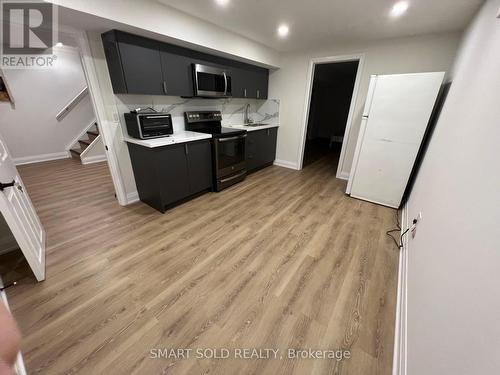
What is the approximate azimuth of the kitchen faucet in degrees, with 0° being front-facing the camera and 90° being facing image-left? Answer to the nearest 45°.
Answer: approximately 315°

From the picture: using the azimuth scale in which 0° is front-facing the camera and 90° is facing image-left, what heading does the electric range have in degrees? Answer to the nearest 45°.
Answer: approximately 315°

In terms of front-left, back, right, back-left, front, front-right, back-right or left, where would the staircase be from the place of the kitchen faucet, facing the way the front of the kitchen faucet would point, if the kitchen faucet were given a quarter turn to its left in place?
back-left

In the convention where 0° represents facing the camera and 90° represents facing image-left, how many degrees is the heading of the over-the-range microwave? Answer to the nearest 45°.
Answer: approximately 315°

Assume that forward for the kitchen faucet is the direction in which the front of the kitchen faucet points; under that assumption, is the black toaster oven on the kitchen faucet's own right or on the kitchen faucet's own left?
on the kitchen faucet's own right

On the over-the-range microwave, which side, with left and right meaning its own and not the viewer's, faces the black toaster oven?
right
